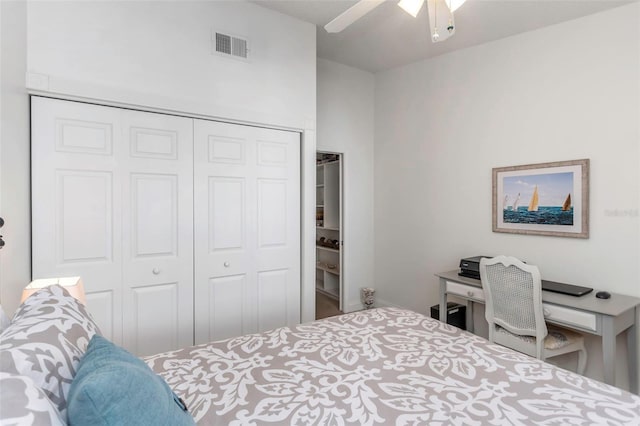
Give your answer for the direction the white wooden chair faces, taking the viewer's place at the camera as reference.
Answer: facing away from the viewer and to the right of the viewer

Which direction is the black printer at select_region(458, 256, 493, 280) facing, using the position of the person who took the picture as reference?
facing the viewer and to the left of the viewer

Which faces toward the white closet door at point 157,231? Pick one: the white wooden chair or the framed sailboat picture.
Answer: the framed sailboat picture

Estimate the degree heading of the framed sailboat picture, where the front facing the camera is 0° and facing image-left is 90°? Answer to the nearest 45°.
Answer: approximately 45°

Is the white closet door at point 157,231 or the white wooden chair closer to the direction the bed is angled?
the white wooden chair

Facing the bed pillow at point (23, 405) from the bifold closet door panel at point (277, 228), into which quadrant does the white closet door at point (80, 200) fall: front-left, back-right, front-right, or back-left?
front-right

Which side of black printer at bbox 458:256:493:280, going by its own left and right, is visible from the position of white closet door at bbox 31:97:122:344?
front

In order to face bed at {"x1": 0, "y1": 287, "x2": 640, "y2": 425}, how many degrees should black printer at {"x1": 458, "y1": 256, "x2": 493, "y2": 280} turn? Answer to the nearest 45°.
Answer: approximately 45° to its left

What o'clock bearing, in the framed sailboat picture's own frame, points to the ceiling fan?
The ceiling fan is roughly at 11 o'clock from the framed sailboat picture.

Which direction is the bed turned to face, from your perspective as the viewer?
facing away from the viewer and to the right of the viewer

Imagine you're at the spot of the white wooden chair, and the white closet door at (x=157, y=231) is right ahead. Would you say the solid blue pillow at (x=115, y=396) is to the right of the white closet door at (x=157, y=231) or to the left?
left

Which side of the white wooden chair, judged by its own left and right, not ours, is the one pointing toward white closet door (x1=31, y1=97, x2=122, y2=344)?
back

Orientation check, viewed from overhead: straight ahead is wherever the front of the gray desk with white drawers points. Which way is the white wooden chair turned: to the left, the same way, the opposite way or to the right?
the opposite way
